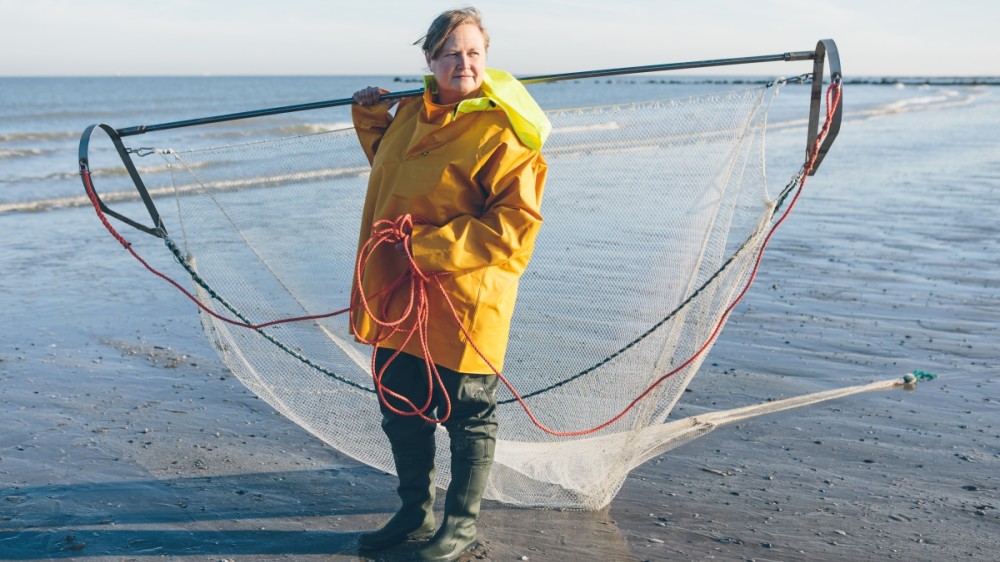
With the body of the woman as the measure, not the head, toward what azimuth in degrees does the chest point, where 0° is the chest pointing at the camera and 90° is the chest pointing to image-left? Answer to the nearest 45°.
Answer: approximately 45°
